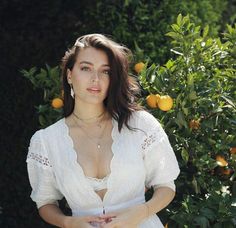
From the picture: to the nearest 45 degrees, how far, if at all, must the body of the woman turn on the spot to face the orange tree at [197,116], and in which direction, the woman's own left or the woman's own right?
approximately 135° to the woman's own left

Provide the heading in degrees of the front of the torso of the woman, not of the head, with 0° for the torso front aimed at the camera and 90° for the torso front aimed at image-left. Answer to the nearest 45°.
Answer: approximately 0°
